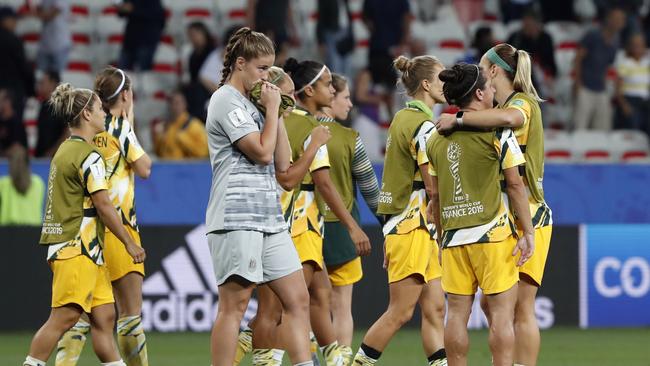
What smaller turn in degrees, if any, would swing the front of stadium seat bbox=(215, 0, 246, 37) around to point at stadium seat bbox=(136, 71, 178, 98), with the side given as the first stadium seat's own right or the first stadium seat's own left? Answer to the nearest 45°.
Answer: approximately 45° to the first stadium seat's own right

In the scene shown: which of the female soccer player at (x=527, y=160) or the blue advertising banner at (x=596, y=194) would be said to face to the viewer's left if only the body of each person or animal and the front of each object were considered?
the female soccer player

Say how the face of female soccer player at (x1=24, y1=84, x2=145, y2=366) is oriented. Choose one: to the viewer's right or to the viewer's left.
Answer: to the viewer's right

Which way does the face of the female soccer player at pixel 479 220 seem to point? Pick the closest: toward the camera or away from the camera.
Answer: away from the camera
